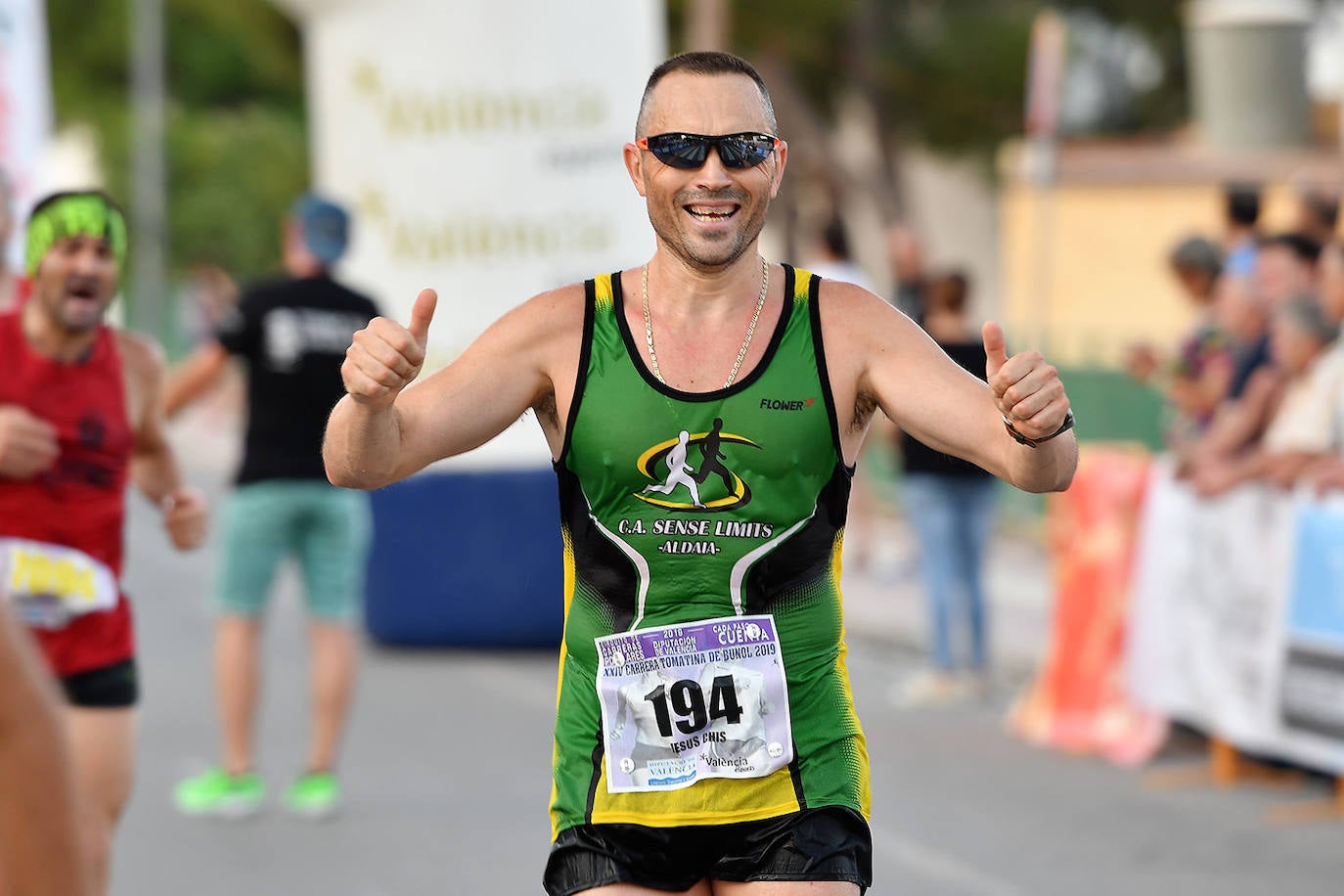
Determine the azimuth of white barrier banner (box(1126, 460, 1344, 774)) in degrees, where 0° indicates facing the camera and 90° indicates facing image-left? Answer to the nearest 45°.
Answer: approximately 45°

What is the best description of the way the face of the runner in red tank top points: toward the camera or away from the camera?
toward the camera

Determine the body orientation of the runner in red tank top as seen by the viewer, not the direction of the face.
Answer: toward the camera

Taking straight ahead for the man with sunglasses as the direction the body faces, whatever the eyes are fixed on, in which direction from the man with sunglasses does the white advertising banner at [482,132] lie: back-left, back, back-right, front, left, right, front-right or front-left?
back

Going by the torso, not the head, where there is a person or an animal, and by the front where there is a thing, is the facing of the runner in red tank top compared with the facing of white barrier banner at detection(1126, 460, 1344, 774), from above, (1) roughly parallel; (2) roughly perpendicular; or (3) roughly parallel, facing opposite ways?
roughly perpendicular

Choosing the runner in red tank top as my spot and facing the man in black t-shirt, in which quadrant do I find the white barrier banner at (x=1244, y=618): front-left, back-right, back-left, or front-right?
front-right

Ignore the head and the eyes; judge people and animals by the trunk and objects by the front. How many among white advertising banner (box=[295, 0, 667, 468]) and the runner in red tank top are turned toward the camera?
2

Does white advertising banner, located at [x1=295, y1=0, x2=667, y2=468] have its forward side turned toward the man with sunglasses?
yes

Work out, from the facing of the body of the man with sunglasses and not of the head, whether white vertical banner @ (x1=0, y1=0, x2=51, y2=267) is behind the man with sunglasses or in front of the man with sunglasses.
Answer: behind

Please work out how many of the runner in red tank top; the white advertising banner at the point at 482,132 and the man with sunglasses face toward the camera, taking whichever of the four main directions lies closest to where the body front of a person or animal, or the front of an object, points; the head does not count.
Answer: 3

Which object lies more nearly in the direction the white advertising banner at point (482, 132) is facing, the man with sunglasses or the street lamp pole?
the man with sunglasses

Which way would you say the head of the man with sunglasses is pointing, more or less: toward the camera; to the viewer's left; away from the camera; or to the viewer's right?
toward the camera

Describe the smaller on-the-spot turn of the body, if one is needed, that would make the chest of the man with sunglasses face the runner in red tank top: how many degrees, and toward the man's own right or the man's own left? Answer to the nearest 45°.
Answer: approximately 135° to the man's own right

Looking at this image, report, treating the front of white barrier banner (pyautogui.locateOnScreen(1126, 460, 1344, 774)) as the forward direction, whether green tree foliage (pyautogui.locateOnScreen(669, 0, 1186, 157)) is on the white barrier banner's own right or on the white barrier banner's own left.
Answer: on the white barrier banner's own right

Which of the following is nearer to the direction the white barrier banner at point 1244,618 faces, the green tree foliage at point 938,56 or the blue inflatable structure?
the blue inflatable structure

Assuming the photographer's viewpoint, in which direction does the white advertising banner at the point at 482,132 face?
facing the viewer

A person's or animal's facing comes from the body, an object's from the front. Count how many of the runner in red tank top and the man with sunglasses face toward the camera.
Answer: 2
